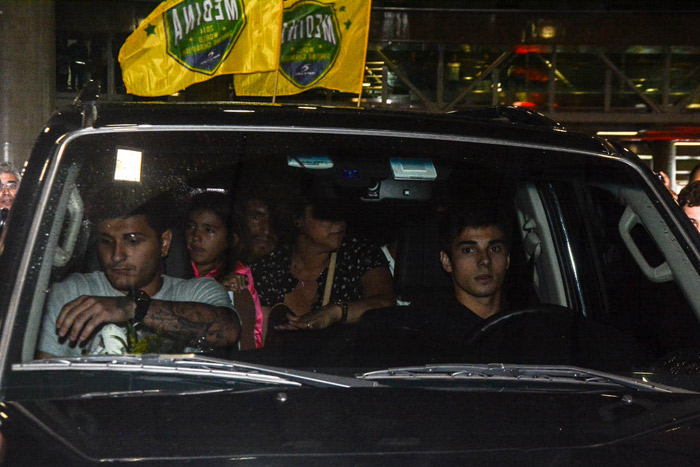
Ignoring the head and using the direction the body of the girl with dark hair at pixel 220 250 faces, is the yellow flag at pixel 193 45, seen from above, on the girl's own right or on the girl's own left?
on the girl's own right

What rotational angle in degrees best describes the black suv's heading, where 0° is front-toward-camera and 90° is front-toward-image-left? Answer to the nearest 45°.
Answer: approximately 0°

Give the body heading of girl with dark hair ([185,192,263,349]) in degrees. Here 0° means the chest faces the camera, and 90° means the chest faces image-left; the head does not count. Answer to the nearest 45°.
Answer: approximately 45°

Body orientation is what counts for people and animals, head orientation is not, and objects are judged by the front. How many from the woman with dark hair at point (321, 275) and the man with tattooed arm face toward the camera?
2
